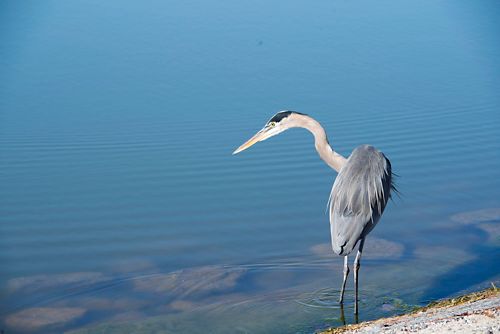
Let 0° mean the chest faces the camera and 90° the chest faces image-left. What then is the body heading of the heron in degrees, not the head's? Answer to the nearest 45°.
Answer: approximately 135°
